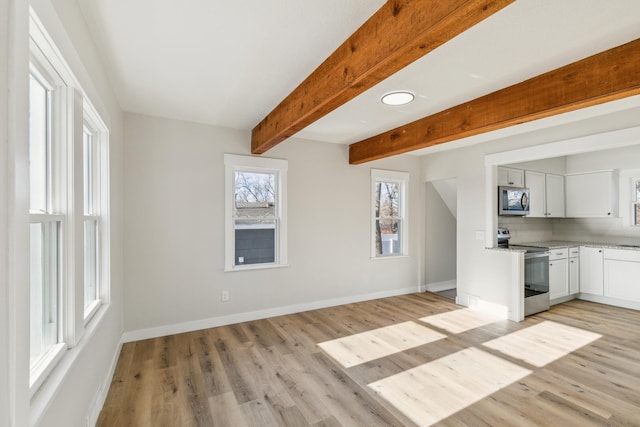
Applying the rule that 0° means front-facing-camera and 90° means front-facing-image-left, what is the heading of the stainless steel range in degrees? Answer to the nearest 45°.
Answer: approximately 315°

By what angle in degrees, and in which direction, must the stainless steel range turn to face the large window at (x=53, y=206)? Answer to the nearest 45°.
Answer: approximately 90° to its right

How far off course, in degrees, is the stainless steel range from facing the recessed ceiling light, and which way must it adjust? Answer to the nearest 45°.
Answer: approximately 90° to its right

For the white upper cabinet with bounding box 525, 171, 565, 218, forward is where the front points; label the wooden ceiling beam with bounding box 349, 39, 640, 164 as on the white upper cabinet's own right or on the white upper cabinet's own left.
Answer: on the white upper cabinet's own right

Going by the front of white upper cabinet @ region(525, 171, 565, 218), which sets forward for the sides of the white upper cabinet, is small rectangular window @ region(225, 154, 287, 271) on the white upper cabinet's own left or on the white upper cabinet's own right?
on the white upper cabinet's own right

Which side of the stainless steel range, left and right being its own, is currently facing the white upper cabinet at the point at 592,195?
left

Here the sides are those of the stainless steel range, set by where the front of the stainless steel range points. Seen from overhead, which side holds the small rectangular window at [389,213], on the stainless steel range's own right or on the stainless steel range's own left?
on the stainless steel range's own right

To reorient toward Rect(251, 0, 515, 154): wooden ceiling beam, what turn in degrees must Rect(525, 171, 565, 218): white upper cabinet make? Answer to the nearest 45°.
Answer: approximately 45° to its right

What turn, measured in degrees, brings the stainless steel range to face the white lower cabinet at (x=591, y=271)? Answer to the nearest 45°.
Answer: approximately 90° to its left
